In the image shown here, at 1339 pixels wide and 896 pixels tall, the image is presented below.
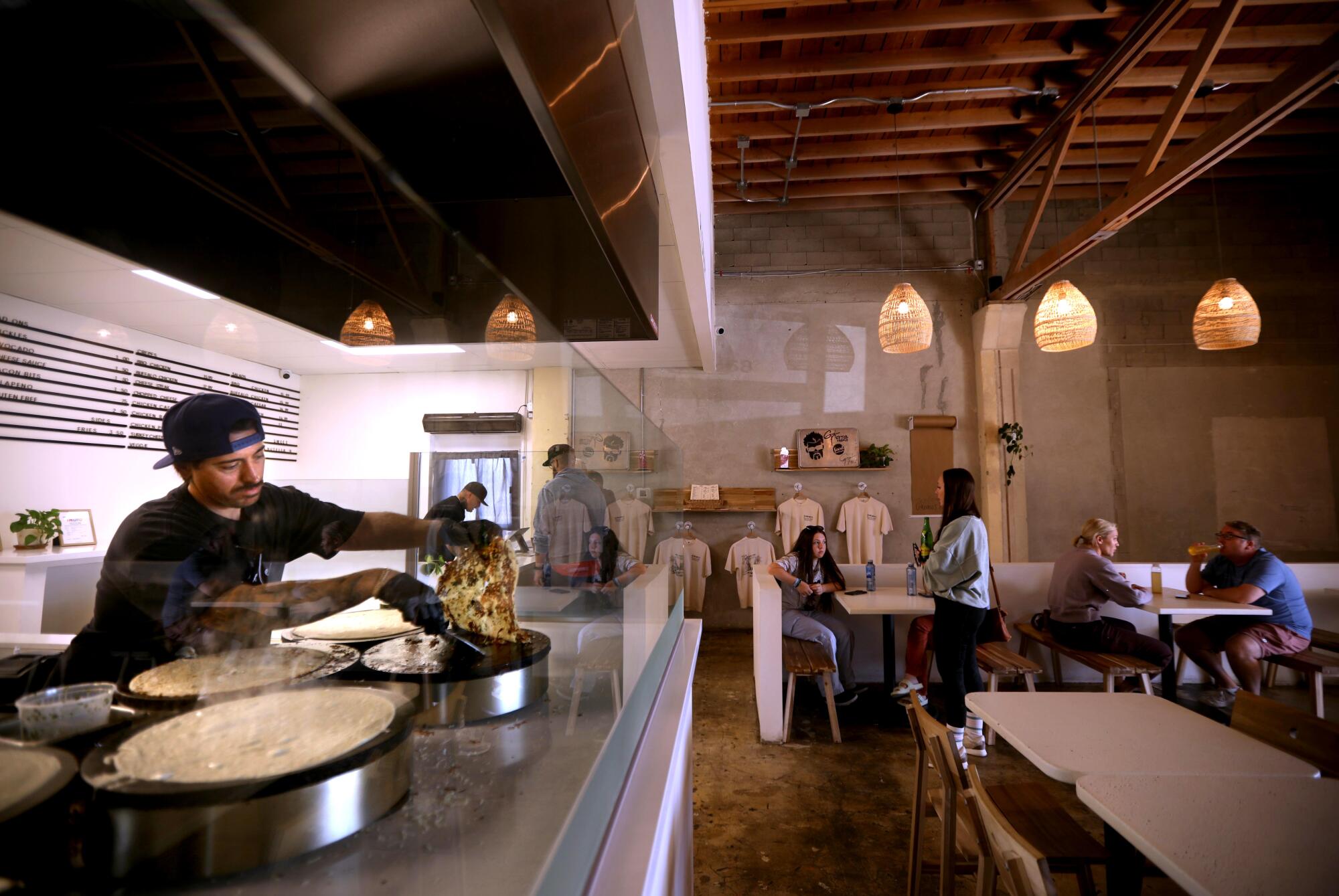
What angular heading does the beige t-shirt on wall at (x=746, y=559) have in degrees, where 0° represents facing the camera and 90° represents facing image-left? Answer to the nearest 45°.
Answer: approximately 0°

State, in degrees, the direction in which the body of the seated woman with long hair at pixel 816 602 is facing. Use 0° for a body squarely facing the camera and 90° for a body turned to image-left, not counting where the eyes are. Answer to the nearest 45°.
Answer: approximately 315°

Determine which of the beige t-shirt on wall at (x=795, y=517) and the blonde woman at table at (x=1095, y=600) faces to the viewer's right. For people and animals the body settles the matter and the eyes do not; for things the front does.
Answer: the blonde woman at table

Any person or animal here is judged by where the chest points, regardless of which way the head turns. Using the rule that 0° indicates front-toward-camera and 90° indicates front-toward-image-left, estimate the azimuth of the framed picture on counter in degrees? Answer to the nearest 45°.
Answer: approximately 0°

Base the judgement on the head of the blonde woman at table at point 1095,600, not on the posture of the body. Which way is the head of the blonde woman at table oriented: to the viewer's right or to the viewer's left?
to the viewer's right

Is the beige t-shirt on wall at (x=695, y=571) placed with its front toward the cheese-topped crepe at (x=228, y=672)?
yes

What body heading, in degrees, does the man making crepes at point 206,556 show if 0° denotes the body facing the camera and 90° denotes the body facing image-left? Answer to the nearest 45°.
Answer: approximately 315°

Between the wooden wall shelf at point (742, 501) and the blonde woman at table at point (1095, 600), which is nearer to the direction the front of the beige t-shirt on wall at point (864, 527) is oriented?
the blonde woman at table
